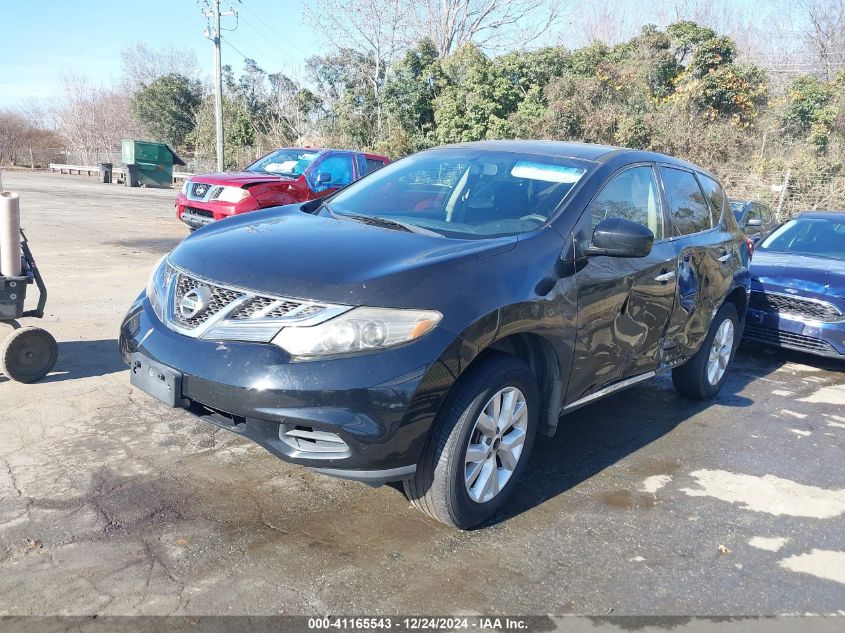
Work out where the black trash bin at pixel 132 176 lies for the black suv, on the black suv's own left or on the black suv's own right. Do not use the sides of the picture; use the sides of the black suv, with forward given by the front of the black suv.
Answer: on the black suv's own right

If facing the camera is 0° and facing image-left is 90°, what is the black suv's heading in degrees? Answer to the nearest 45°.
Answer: approximately 45°

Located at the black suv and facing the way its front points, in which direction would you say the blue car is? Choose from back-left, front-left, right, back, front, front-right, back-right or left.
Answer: back

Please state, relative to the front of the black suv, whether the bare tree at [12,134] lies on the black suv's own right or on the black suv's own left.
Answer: on the black suv's own right

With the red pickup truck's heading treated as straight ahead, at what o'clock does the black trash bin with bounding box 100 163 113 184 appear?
The black trash bin is roughly at 4 o'clock from the red pickup truck.

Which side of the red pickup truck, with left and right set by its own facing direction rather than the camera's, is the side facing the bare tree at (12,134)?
right

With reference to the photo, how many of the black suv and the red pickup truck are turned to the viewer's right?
0

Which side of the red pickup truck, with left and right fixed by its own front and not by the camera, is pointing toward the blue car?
left

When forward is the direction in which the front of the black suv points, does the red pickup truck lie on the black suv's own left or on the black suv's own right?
on the black suv's own right

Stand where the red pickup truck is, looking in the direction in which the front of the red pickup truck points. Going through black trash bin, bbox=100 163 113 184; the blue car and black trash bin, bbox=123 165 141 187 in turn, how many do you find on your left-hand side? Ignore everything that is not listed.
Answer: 1

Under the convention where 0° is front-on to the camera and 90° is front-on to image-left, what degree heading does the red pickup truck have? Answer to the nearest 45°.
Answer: approximately 45°
